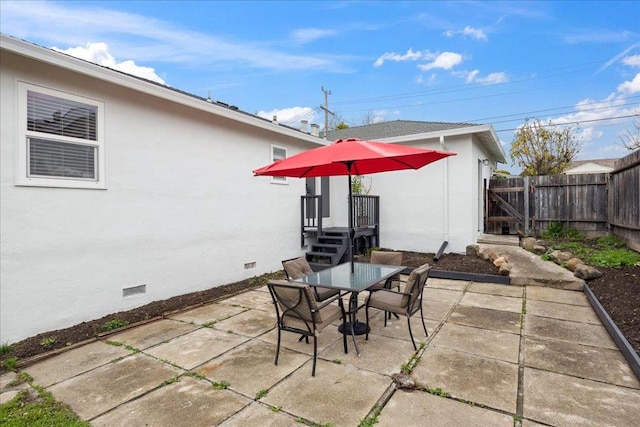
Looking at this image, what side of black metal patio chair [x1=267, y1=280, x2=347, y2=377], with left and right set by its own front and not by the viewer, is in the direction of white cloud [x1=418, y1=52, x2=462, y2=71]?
front

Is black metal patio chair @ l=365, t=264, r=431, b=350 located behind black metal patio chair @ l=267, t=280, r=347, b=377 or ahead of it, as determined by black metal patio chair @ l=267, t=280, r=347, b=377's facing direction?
ahead

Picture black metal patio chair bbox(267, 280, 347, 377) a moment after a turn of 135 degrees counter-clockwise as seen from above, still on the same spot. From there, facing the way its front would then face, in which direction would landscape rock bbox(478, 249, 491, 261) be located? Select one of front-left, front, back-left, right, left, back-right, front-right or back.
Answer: back-right

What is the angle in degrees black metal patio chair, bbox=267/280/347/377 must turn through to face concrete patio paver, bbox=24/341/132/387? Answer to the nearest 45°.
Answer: approximately 135° to its left

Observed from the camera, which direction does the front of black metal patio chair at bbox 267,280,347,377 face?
facing away from the viewer and to the right of the viewer

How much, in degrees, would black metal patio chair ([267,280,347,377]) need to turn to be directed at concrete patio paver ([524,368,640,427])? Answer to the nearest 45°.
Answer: approximately 45° to its right

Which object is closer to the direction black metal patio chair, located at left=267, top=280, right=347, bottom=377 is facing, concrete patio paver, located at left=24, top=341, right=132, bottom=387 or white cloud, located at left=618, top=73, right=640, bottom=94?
the white cloud

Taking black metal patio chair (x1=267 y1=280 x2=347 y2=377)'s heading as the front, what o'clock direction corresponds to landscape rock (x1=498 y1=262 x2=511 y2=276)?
The landscape rock is roughly at 12 o'clock from the black metal patio chair.

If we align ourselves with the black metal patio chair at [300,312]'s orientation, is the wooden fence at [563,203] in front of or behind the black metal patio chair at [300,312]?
in front

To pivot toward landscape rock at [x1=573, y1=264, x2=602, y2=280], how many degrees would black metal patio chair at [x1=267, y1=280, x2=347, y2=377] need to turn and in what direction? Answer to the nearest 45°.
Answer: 0° — it already faces it

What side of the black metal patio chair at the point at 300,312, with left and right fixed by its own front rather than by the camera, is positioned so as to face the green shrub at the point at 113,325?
left

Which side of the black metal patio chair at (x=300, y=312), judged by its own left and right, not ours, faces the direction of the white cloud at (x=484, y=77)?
front

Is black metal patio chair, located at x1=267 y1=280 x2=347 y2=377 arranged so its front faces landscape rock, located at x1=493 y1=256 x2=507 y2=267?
yes

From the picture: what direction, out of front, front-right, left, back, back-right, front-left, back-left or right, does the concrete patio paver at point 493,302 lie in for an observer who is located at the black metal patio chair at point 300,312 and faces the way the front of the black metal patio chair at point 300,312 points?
front
